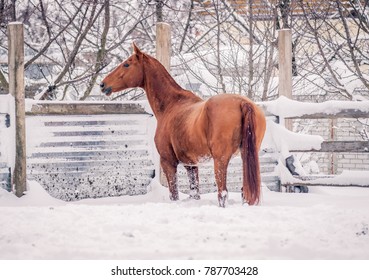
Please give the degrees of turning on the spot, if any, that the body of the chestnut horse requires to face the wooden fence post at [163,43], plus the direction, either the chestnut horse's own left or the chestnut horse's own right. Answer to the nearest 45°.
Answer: approximately 45° to the chestnut horse's own right

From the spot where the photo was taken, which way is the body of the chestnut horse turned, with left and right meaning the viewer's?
facing away from the viewer and to the left of the viewer

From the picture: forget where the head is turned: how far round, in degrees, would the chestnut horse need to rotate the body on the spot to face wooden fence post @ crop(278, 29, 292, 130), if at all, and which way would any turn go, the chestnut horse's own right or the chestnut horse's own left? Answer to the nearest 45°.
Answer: approximately 90° to the chestnut horse's own right

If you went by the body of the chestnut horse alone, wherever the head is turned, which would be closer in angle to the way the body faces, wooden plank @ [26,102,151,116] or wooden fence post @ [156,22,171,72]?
the wooden plank

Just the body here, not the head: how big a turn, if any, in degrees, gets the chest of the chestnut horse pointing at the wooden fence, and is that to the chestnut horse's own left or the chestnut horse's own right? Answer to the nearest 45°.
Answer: approximately 90° to the chestnut horse's own right

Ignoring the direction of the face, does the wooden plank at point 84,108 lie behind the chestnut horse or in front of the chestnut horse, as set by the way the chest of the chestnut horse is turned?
in front

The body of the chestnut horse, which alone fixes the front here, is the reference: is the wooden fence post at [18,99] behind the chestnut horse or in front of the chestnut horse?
in front
